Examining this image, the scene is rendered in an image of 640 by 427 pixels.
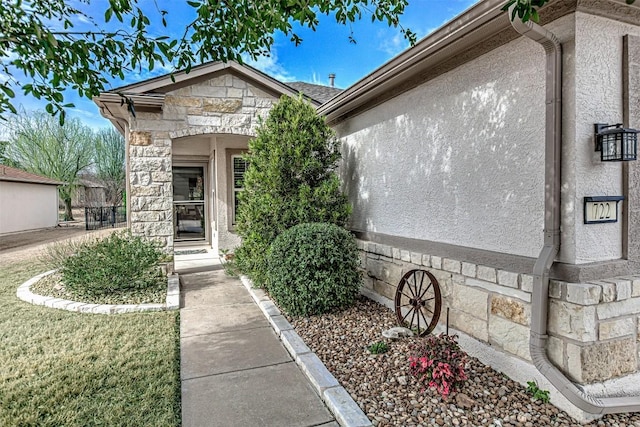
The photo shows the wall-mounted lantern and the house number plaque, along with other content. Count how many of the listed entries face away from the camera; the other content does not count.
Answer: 0

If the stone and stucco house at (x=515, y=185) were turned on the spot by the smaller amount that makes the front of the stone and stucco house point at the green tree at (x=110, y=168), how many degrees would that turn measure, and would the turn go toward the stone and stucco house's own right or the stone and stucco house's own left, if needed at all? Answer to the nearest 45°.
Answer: approximately 135° to the stone and stucco house's own right

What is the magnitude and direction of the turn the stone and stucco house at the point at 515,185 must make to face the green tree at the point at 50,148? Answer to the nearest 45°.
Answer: approximately 135° to its right

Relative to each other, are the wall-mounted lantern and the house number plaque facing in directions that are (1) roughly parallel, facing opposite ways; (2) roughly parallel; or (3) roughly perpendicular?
roughly parallel

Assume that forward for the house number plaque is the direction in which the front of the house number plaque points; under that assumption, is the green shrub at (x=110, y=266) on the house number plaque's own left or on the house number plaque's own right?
on the house number plaque's own right

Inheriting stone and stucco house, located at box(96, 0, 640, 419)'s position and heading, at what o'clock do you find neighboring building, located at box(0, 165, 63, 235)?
neighboring building, located at box(0, 165, 63, 235) is roughly at 4 o'clock from stone and stucco house, located at box(96, 0, 640, 419).

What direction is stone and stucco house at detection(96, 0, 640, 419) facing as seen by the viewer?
toward the camera
